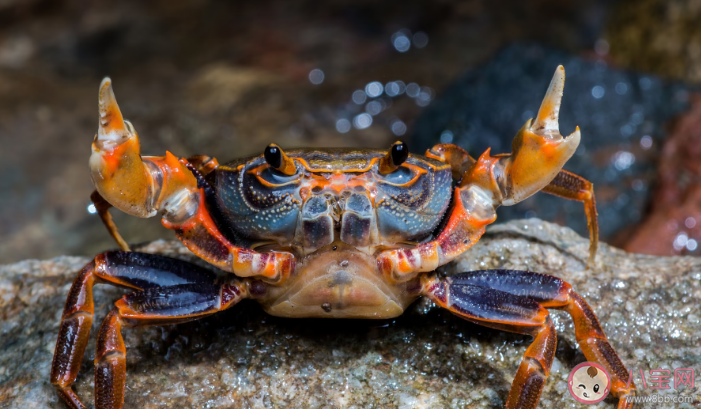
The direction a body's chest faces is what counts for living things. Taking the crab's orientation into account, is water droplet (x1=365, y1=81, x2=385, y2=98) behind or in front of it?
behind

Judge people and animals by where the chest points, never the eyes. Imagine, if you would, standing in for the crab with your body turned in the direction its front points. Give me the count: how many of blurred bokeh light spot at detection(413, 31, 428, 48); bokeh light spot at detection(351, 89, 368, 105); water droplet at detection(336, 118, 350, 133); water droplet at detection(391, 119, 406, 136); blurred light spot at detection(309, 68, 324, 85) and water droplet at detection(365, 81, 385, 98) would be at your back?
6

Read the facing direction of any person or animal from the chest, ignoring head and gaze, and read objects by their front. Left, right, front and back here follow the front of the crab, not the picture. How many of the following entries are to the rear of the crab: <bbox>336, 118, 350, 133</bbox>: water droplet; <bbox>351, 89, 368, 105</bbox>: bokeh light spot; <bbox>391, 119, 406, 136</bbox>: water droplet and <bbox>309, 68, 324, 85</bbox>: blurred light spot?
4

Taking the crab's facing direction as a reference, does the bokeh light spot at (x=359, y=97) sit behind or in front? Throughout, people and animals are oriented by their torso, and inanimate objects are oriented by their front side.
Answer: behind

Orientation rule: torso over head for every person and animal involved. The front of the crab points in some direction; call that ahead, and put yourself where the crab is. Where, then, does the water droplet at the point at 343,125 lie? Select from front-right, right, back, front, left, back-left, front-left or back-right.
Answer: back

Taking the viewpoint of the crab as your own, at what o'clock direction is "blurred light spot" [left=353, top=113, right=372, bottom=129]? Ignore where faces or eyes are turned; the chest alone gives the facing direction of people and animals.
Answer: The blurred light spot is roughly at 6 o'clock from the crab.

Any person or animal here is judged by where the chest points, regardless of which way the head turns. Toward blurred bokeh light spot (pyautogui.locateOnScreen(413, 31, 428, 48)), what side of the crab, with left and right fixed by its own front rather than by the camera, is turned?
back

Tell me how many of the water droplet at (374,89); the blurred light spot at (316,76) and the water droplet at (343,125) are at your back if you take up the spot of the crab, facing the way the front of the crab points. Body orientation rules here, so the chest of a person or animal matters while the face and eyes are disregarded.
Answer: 3

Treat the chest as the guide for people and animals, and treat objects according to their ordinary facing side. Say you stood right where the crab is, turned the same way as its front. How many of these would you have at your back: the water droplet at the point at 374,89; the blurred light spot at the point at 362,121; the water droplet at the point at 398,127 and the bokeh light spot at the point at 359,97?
4

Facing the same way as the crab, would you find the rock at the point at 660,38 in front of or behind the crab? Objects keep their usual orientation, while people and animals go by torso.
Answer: behind

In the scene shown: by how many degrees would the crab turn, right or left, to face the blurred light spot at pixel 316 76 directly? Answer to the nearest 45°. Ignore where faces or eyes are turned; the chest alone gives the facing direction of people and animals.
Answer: approximately 180°

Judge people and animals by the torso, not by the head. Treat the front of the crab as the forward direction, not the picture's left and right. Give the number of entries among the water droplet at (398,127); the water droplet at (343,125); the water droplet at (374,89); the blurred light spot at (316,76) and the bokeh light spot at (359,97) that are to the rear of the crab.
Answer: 5

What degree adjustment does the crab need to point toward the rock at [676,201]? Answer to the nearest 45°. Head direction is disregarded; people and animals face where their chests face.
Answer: approximately 135° to its left

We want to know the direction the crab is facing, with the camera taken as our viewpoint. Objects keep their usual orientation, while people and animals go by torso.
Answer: facing the viewer
